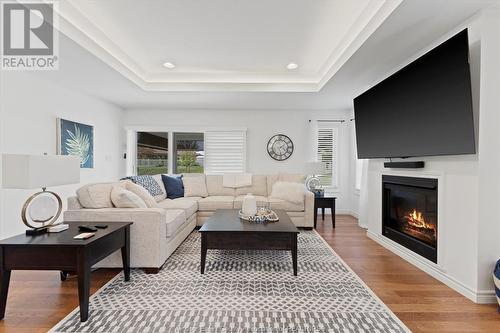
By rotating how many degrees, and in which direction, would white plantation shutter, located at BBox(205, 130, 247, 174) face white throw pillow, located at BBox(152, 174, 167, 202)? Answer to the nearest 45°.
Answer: approximately 45° to its right

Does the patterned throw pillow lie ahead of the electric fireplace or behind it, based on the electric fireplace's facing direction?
ahead

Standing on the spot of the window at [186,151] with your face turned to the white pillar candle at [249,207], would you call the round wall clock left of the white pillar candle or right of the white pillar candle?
left

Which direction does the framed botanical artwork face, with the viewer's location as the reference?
facing the viewer and to the right of the viewer

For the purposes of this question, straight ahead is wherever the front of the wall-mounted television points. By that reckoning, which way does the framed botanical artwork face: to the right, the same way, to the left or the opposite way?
the opposite way

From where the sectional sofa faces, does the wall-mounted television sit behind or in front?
in front

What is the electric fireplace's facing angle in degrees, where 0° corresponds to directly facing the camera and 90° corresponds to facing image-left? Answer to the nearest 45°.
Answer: approximately 45°

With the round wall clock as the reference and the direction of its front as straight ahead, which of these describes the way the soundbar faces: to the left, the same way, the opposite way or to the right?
to the right

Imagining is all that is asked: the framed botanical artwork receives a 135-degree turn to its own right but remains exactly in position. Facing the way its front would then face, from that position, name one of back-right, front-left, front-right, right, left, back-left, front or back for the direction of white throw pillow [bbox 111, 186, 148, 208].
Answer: left

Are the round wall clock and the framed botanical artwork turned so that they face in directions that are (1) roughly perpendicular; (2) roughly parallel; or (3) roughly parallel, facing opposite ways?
roughly perpendicular

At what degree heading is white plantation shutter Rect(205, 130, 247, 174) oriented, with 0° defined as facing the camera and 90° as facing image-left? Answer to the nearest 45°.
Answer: approximately 0°

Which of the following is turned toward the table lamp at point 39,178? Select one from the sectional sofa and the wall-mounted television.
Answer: the wall-mounted television

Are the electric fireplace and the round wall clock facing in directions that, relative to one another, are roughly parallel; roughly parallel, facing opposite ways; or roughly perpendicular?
roughly perpendicular

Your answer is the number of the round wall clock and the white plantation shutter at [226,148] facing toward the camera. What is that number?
2

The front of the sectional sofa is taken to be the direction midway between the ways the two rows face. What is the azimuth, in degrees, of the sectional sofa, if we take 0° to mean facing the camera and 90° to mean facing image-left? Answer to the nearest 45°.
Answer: approximately 315°

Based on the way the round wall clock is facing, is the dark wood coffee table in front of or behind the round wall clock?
in front
